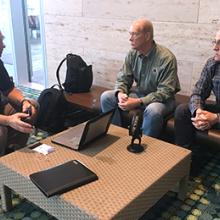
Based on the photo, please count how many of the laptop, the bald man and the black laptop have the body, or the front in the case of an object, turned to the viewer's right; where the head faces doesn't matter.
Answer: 0

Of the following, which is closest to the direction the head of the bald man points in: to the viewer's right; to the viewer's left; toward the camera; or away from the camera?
to the viewer's left

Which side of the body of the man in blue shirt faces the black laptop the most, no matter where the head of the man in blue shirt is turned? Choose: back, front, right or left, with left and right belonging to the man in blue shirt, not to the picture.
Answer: front

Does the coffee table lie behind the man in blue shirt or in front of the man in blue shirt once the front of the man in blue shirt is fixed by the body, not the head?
in front

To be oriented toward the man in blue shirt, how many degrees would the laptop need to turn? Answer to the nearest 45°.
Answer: approximately 135° to its right

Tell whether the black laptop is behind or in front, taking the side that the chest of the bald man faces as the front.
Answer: in front

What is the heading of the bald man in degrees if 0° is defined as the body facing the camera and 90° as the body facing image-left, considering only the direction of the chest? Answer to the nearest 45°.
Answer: approximately 45°

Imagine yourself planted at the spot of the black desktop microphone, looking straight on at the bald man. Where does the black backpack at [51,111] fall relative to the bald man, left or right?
left

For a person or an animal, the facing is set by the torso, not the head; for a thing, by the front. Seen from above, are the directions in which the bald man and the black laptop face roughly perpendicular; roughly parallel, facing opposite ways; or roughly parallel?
roughly perpendicular

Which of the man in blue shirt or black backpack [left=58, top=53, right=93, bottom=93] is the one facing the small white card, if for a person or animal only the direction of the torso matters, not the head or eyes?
the man in blue shirt
